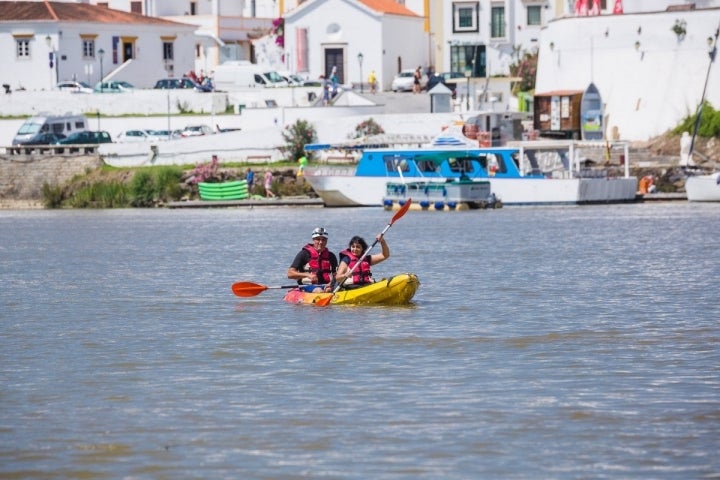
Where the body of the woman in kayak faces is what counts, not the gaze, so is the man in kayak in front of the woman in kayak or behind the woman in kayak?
behind
